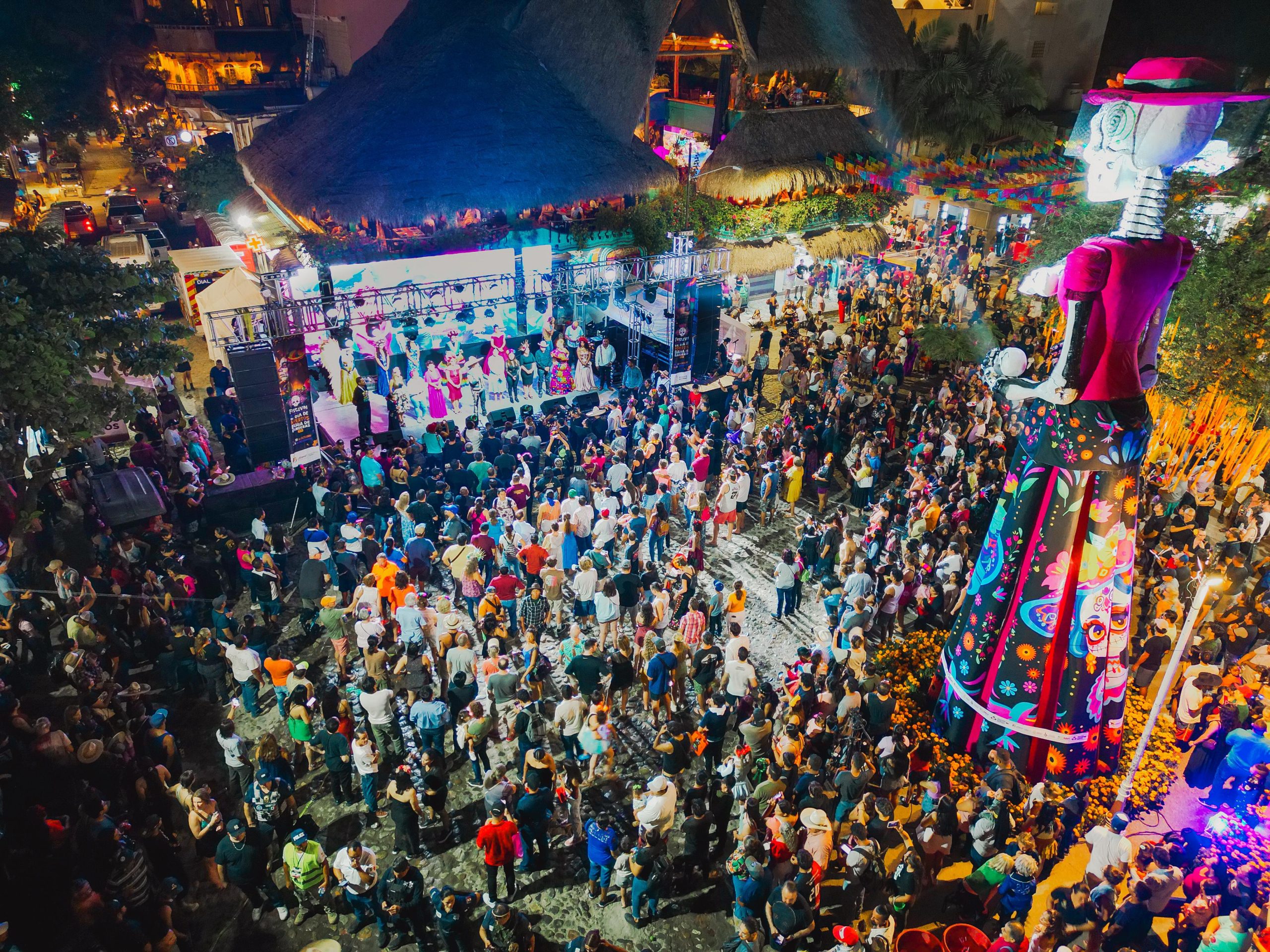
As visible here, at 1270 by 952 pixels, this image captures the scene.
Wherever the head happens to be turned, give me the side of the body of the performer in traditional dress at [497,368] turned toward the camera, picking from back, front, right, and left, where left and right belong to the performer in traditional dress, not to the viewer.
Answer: front

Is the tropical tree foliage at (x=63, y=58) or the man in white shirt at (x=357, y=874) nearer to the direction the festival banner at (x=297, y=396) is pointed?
the man in white shirt

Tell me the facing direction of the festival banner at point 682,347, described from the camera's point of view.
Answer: facing the viewer

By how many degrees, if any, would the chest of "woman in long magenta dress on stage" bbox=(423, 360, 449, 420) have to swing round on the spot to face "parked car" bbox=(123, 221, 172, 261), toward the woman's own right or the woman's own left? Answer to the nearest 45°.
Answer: approximately 135° to the woman's own right

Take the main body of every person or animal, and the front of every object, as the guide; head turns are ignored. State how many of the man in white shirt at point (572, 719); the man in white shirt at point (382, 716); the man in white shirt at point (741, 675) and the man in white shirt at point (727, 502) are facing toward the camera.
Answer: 0

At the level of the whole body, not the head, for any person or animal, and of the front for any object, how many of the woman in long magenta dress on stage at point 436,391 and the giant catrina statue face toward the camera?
1

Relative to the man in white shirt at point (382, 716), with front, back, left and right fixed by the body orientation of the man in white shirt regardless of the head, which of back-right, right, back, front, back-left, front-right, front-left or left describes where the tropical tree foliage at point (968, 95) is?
front-right

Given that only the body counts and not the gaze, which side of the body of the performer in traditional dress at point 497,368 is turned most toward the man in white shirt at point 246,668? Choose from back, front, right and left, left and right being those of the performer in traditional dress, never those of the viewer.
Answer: front

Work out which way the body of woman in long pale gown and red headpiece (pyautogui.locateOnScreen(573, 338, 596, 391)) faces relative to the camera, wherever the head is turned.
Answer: toward the camera

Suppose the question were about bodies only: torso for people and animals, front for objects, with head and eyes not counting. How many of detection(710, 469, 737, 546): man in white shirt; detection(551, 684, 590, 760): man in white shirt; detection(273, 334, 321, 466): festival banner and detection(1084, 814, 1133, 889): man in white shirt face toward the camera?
1

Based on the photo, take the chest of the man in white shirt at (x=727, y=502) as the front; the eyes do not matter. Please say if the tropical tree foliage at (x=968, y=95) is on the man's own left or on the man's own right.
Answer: on the man's own right

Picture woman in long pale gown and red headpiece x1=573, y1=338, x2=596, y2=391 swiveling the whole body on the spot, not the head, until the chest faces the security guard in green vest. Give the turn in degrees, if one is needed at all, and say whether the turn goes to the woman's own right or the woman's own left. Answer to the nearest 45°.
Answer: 0° — they already face them

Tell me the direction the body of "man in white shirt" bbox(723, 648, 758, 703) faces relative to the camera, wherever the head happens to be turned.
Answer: away from the camera

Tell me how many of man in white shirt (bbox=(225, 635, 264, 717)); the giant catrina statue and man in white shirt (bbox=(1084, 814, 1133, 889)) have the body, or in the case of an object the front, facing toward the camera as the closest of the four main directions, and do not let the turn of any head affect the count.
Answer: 0

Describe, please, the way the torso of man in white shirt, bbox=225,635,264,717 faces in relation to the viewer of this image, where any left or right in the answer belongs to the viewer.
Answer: facing away from the viewer and to the right of the viewer

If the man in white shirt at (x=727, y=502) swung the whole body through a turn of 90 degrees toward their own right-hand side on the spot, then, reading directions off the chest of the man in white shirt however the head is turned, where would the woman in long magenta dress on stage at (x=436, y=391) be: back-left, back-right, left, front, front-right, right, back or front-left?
left

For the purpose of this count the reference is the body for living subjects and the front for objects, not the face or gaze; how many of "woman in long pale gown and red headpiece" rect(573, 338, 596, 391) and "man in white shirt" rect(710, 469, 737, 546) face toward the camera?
1
